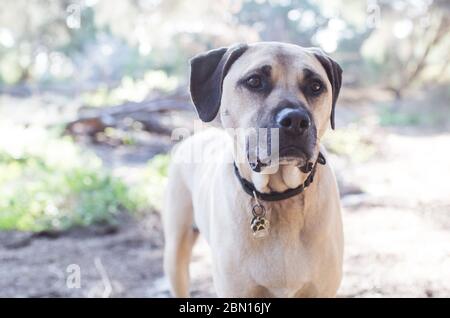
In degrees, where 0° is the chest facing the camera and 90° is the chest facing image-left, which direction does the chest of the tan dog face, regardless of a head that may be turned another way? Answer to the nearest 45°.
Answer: approximately 315°
